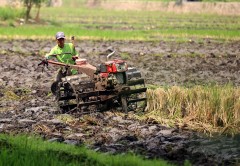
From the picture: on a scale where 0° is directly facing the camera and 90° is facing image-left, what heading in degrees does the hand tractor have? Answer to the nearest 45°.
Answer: approximately 315°

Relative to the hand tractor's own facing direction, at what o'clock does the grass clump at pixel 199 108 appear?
The grass clump is roughly at 11 o'clock from the hand tractor.

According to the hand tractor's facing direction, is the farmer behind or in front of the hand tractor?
behind

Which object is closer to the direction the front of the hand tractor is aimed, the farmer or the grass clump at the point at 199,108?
the grass clump
